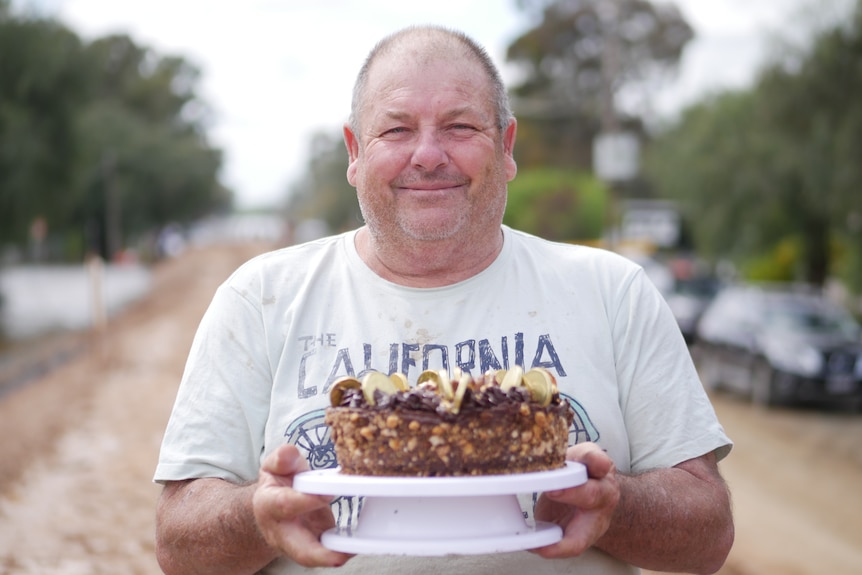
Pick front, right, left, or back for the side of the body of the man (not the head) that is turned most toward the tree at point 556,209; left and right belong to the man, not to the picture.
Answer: back

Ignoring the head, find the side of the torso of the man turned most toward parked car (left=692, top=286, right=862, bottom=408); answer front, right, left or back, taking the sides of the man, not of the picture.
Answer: back

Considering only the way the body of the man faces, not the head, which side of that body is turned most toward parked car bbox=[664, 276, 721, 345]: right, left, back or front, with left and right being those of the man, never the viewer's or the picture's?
back

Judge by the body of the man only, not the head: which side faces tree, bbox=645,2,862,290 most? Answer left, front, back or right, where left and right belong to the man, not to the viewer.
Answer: back

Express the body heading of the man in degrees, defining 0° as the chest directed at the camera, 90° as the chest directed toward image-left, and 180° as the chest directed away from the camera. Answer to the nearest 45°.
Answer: approximately 0°

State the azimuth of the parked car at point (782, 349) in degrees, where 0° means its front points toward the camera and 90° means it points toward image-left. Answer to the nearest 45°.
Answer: approximately 315°
